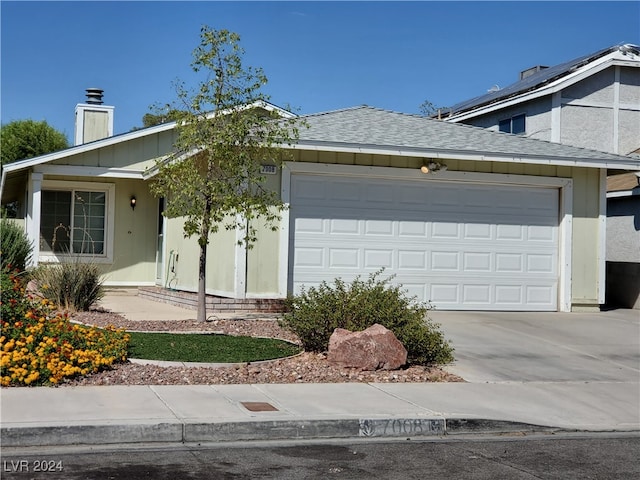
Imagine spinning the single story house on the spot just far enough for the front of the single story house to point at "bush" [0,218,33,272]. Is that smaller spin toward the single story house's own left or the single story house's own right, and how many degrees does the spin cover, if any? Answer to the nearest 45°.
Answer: approximately 90° to the single story house's own right

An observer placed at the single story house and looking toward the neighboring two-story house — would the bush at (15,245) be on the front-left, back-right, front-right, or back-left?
back-left

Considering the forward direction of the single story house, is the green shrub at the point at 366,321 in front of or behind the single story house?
in front

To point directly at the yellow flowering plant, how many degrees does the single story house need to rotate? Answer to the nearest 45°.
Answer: approximately 45° to its right

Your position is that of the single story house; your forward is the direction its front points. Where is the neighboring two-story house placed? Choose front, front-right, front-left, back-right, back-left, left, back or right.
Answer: back-left

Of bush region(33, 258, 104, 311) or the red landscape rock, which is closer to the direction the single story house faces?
the red landscape rock

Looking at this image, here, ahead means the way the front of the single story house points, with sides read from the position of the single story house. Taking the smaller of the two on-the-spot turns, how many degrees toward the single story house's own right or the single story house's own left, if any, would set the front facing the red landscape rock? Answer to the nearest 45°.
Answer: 0° — it already faces it

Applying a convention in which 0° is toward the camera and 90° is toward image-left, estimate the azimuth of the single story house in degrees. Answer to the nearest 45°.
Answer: approximately 0°

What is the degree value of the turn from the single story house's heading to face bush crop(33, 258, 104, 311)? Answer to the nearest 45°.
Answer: approximately 90° to its right
